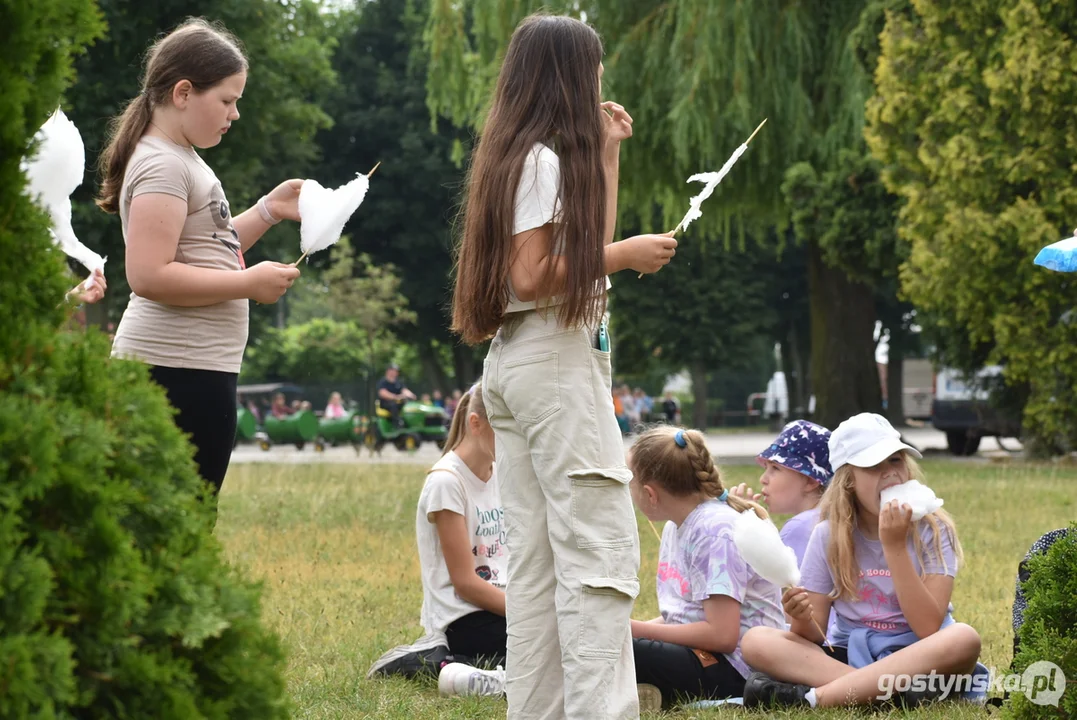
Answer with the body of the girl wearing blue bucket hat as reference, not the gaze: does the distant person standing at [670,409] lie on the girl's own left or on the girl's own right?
on the girl's own right

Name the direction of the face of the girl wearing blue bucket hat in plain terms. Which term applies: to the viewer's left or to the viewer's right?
to the viewer's left

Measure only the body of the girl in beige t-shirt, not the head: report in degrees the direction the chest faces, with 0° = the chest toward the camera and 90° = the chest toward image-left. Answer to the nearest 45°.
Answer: approximately 270°

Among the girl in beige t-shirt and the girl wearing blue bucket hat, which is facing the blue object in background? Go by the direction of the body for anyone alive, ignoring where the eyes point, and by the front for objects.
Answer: the girl in beige t-shirt

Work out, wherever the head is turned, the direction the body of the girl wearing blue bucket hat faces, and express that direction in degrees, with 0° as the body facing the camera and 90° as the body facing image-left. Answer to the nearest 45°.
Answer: approximately 90°

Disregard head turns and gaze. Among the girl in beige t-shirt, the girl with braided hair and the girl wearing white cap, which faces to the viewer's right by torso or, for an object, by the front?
the girl in beige t-shirt

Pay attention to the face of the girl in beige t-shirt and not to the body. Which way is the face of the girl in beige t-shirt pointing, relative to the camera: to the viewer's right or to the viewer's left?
to the viewer's right

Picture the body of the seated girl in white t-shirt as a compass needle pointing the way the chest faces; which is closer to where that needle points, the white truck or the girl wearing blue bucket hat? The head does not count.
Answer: the girl wearing blue bucket hat

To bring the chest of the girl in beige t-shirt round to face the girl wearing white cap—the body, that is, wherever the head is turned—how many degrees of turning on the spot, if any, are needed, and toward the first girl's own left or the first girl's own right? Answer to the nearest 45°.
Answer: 0° — they already face them
